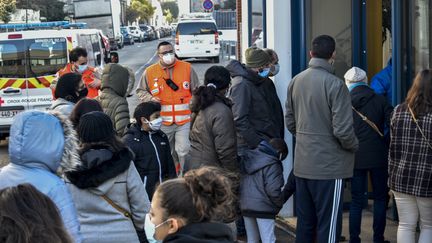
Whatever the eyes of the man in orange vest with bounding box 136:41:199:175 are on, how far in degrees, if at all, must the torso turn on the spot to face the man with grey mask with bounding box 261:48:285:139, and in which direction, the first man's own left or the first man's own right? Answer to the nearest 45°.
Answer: approximately 45° to the first man's own left

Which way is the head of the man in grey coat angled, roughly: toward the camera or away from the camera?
away from the camera

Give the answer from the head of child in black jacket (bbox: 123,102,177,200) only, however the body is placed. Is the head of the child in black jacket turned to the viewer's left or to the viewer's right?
to the viewer's right

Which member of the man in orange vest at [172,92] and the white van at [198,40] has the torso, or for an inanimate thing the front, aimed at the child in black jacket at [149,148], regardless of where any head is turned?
the man in orange vest

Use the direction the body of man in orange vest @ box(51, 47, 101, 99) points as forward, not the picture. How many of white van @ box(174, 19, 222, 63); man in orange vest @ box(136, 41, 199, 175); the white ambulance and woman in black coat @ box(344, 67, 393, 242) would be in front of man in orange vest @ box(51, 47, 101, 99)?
2

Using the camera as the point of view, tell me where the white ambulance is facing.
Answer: facing away from the viewer and to the right of the viewer

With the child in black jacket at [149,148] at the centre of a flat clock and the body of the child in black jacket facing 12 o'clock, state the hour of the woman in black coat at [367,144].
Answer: The woman in black coat is roughly at 10 o'clock from the child in black jacket.
